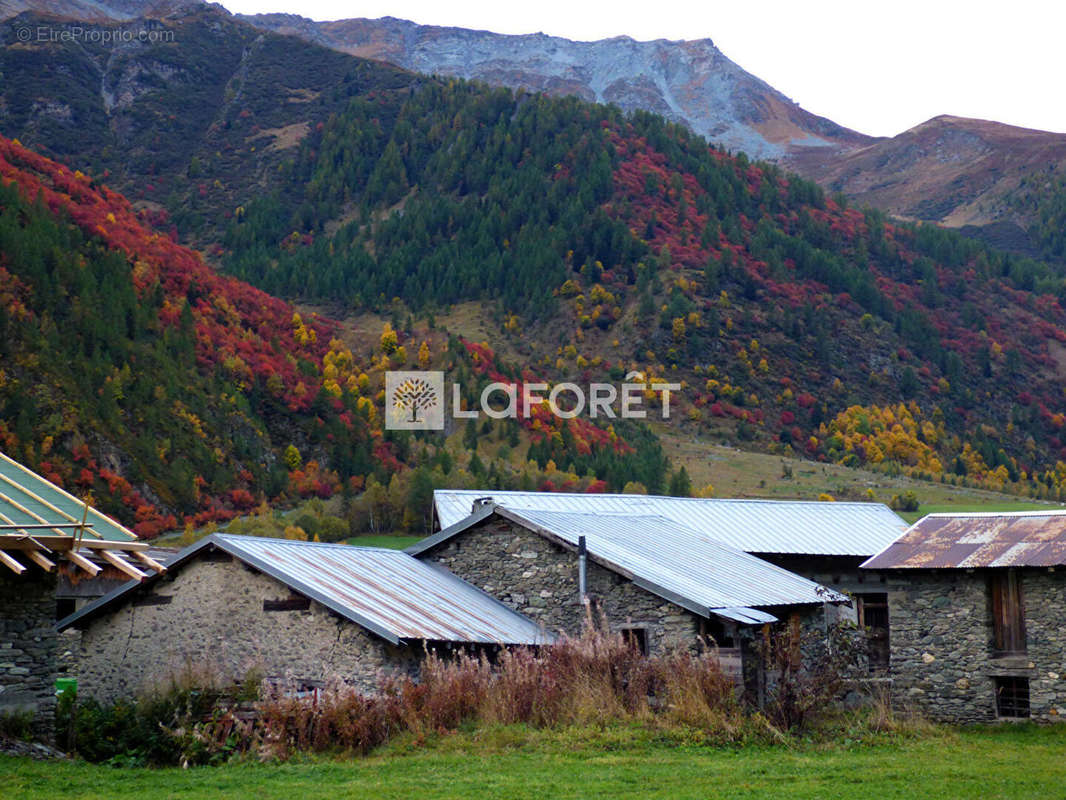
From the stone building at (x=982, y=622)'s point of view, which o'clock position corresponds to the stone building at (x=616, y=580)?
the stone building at (x=616, y=580) is roughly at 3 o'clock from the stone building at (x=982, y=622).

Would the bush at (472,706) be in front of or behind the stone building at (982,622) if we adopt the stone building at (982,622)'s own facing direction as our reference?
in front

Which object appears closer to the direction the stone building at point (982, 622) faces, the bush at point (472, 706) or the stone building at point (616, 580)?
the bush

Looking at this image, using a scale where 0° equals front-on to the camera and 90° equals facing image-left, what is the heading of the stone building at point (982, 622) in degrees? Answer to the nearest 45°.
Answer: approximately 0°

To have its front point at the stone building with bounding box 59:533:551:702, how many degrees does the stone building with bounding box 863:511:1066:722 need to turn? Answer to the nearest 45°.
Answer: approximately 45° to its right

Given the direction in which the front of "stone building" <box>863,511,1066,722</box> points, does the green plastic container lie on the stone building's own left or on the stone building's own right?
on the stone building's own right

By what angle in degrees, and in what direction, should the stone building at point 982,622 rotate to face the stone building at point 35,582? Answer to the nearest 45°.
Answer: approximately 45° to its right

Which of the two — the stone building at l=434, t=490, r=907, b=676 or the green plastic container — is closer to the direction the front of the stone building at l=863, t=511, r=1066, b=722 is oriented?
the green plastic container

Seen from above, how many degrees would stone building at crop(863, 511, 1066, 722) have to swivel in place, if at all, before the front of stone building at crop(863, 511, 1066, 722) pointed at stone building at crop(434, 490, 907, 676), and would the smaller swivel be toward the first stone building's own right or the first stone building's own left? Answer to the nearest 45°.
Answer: approximately 135° to the first stone building's own right
